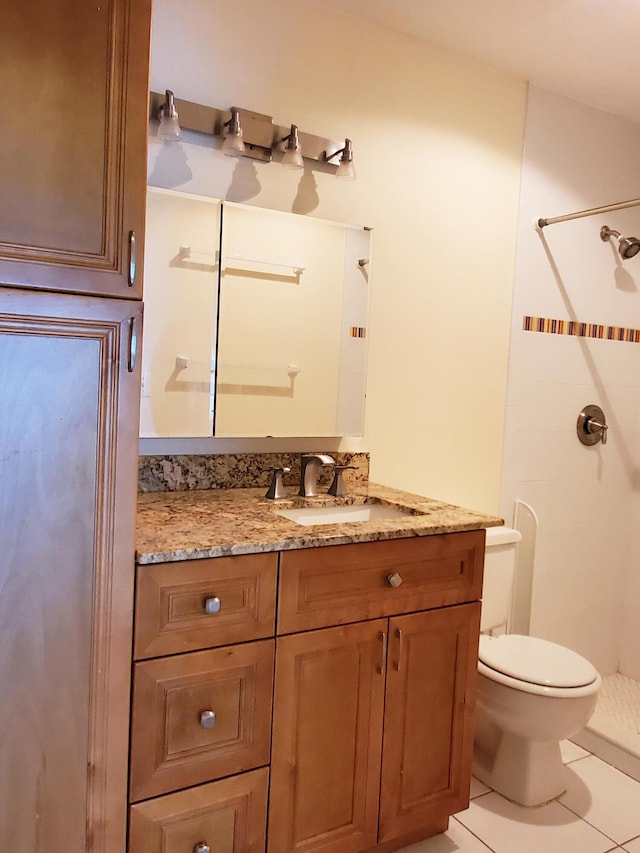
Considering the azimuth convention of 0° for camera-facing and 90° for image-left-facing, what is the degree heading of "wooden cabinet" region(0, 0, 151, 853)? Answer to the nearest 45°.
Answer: approximately 0°

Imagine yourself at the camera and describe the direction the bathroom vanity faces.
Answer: facing the viewer and to the right of the viewer

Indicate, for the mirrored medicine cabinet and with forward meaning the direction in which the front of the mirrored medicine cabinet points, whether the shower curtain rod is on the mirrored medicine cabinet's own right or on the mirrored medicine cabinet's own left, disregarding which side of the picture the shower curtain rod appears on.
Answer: on the mirrored medicine cabinet's own left

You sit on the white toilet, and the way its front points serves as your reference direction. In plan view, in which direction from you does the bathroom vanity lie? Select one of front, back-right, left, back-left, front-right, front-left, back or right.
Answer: right

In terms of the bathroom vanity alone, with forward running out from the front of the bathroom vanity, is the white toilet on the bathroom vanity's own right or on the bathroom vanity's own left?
on the bathroom vanity's own left
